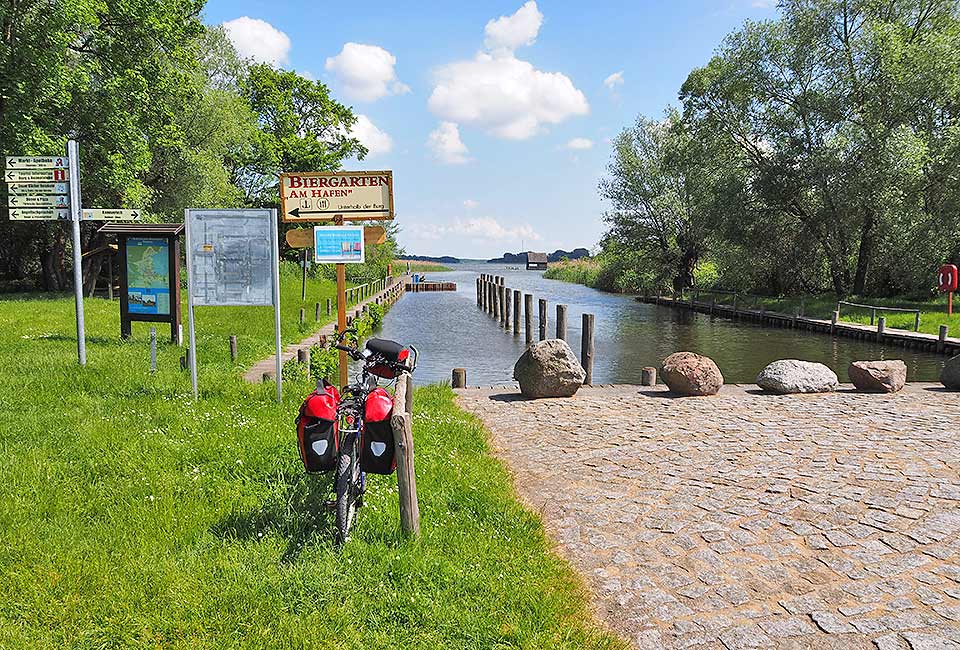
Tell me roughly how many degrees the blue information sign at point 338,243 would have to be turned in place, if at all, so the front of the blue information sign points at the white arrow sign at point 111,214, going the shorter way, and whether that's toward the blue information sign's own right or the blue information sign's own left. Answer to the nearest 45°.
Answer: approximately 135° to the blue information sign's own right

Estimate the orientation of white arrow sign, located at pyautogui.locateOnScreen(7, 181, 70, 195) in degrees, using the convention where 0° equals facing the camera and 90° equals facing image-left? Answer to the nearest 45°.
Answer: approximately 0°

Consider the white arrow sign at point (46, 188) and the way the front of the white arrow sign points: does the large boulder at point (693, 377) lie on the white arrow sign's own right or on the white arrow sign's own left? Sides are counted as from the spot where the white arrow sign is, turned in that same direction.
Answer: on the white arrow sign's own left

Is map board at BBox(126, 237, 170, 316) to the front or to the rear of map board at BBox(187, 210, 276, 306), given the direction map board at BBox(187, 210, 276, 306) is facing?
to the rear

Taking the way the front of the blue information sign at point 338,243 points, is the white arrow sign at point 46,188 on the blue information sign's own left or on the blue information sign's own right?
on the blue information sign's own right
